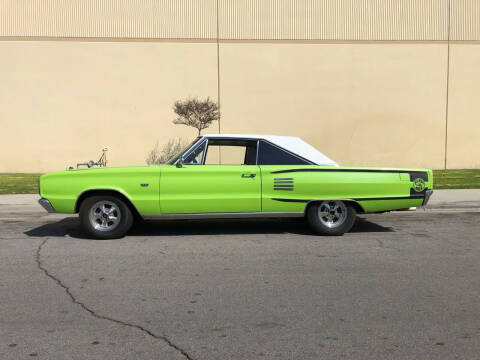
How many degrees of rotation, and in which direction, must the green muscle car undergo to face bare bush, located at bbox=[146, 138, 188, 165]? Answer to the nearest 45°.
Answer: approximately 90° to its right

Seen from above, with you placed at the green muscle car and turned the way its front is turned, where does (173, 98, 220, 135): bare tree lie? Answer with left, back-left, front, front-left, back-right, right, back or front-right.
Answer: right

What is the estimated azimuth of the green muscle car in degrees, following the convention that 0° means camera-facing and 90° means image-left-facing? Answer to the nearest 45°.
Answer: approximately 90°

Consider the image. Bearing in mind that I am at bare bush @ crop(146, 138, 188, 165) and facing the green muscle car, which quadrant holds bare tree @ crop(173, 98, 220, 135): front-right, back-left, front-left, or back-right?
front-left
